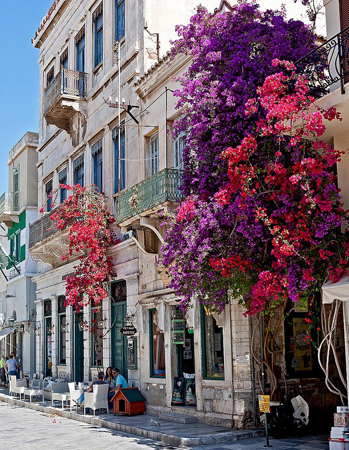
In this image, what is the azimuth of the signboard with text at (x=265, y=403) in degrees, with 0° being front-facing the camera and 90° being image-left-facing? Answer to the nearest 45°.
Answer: approximately 0°

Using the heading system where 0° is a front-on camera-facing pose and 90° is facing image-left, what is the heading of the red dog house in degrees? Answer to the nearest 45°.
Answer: approximately 45°

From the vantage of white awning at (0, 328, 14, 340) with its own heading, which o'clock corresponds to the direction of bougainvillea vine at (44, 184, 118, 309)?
The bougainvillea vine is roughly at 10 o'clock from the white awning.
